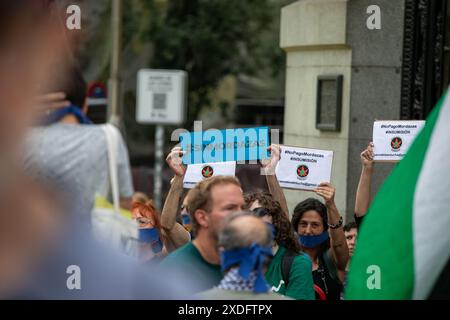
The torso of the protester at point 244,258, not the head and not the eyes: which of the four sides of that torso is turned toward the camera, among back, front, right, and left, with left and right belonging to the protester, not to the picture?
back

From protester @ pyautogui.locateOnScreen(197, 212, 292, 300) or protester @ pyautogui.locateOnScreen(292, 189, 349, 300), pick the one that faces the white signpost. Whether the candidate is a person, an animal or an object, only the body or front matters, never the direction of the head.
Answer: protester @ pyautogui.locateOnScreen(197, 212, 292, 300)

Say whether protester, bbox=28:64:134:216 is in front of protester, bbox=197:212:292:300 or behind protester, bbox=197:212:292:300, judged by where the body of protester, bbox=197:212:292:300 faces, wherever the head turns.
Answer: behind

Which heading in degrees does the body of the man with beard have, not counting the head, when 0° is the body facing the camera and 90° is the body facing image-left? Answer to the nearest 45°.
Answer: approximately 315°

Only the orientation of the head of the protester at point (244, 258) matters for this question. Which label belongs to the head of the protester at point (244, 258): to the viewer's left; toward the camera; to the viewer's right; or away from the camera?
away from the camera

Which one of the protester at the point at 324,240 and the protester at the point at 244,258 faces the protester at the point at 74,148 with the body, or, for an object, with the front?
the protester at the point at 324,240

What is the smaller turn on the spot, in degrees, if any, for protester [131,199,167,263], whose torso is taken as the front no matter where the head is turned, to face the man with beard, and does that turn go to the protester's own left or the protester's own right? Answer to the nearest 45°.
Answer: approximately 45° to the protester's own left

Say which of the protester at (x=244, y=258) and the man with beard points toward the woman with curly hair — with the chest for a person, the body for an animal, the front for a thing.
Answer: the protester

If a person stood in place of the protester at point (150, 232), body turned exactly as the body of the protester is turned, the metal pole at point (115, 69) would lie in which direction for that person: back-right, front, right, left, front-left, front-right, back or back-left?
back-right

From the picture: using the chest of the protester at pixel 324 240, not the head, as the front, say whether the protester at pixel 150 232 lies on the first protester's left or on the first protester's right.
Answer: on the first protester's right

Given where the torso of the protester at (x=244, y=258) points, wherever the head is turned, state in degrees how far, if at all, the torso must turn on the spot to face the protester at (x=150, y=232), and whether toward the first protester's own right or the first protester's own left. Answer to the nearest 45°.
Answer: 0° — they already face them

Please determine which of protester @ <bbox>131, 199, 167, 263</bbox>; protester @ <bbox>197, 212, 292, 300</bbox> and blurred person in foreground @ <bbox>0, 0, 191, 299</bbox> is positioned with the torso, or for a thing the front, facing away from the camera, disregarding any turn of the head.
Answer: protester @ <bbox>197, 212, 292, 300</bbox>
